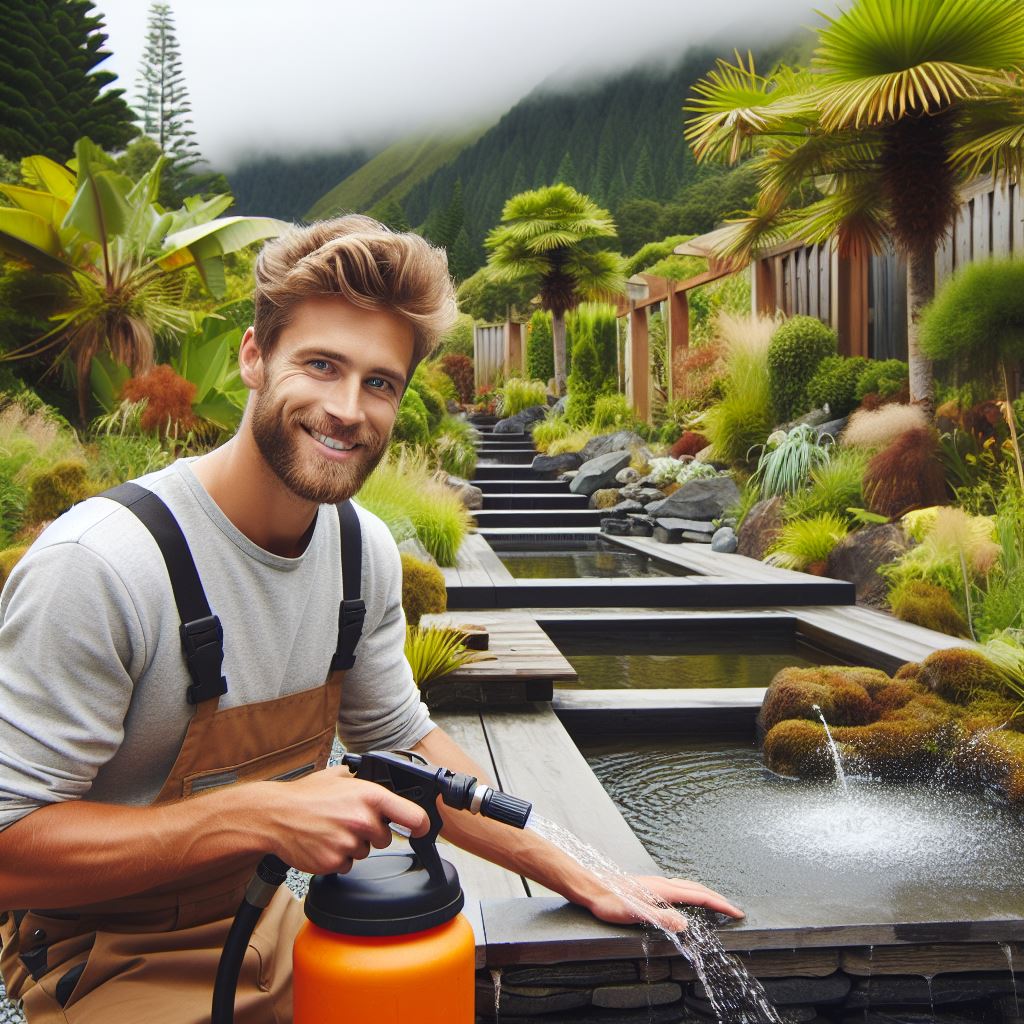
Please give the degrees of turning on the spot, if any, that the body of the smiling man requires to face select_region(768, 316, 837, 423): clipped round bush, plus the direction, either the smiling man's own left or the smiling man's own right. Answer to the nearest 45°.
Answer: approximately 90° to the smiling man's own left

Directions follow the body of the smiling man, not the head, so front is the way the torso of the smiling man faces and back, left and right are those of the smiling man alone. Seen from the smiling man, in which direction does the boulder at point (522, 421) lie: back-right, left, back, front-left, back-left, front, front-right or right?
back-left

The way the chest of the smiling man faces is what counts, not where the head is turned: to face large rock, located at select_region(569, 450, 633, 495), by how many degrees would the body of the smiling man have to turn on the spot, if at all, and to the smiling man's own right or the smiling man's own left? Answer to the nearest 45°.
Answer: approximately 135° to the smiling man's own left

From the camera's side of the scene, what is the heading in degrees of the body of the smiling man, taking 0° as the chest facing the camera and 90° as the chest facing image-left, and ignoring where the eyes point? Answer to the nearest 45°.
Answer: approximately 315°

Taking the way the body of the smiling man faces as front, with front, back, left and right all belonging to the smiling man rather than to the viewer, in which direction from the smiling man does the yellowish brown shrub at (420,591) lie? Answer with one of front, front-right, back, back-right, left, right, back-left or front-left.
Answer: back-left

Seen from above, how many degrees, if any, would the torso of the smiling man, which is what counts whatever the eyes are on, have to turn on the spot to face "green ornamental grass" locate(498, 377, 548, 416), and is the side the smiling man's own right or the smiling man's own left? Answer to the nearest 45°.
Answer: approximately 135° to the smiling man's own left

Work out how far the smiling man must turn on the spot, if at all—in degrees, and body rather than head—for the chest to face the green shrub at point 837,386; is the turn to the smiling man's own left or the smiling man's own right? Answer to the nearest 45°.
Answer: approximately 90° to the smiling man's own left

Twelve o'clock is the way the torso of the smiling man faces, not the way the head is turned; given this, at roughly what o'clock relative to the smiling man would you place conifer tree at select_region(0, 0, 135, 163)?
The conifer tree is roughly at 7 o'clock from the smiling man.

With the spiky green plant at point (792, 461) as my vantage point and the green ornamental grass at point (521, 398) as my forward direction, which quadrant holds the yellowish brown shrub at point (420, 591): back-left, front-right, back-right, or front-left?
back-left
